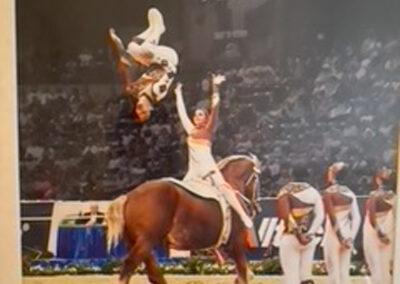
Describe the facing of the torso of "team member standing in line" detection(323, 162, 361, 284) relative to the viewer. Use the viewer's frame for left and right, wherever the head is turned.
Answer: facing away from the viewer and to the left of the viewer
